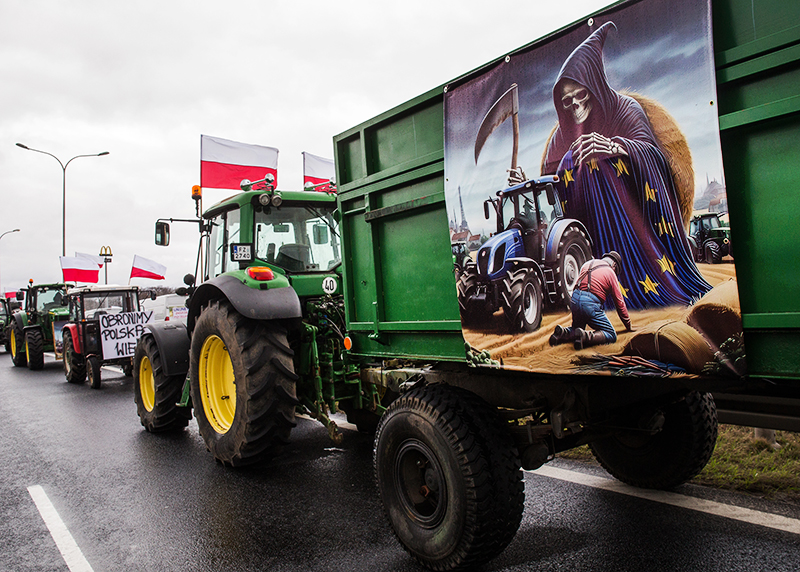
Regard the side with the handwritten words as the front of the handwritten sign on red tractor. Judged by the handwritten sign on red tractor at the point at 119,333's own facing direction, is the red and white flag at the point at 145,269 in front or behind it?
behind

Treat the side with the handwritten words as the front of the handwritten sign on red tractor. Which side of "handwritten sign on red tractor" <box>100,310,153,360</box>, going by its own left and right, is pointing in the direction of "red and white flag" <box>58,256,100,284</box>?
back

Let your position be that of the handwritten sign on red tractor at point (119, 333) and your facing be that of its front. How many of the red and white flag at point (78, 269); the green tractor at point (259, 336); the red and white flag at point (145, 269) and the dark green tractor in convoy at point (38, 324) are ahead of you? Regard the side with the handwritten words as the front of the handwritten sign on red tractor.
1

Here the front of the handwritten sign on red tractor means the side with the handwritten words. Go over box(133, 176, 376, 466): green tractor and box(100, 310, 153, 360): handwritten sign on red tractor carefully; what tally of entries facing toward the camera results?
1

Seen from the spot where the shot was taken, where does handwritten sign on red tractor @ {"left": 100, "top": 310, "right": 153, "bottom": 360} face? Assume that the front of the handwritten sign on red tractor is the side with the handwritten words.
facing the viewer

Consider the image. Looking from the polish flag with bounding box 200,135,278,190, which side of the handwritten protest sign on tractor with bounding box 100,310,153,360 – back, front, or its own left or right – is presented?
front

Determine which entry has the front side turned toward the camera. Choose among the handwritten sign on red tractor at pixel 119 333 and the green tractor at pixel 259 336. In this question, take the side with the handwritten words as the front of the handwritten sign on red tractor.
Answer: the handwritten sign on red tractor

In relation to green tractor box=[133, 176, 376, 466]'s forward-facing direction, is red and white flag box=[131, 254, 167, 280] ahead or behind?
ahead

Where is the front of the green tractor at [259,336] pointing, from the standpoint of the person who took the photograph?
facing away from the viewer and to the left of the viewer

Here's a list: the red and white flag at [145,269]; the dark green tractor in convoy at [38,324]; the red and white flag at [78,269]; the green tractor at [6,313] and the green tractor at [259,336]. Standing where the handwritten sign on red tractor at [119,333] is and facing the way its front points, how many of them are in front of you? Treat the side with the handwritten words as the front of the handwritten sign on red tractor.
1

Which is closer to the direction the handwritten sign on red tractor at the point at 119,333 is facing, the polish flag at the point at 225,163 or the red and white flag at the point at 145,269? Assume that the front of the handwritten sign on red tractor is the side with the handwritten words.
the polish flag

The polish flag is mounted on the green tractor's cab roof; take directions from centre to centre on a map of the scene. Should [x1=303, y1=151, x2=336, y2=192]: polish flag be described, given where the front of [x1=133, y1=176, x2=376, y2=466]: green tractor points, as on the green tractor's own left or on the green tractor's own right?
on the green tractor's own right

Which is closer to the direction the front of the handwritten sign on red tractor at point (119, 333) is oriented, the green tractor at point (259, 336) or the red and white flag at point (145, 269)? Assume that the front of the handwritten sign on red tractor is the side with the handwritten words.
the green tractor
